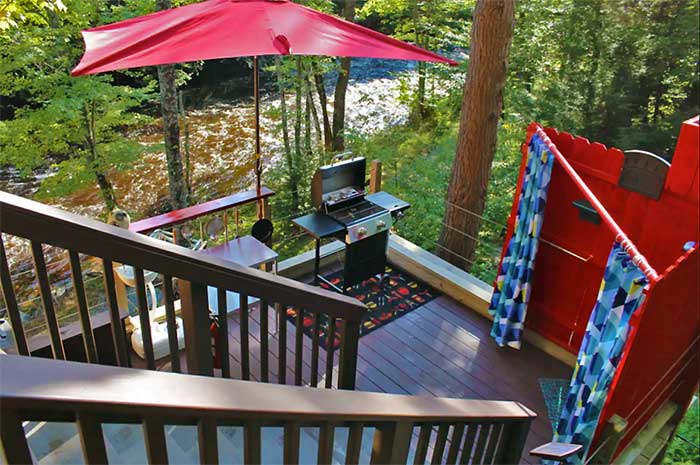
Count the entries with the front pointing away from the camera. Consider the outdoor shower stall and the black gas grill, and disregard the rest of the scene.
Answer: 0

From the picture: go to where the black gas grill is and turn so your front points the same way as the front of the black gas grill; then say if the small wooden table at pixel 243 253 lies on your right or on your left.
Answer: on your right

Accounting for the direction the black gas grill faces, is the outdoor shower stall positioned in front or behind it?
in front

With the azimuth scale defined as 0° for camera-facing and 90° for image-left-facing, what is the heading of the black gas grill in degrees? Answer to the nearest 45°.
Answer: approximately 315°

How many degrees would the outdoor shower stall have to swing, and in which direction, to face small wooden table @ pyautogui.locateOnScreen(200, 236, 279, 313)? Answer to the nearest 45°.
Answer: approximately 45° to its right
